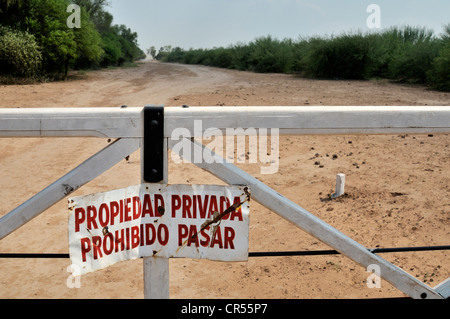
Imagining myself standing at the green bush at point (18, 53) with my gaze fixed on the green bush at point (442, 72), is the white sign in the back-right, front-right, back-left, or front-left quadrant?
front-right

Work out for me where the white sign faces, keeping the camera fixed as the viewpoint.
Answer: facing the viewer

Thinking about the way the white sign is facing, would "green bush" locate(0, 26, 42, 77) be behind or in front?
behind

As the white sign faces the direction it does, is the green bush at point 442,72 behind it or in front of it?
behind
